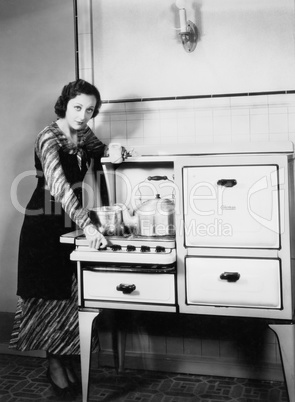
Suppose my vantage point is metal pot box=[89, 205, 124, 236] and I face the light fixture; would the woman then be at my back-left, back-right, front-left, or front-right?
back-left

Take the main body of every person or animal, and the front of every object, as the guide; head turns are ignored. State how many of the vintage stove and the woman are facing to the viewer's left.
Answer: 0

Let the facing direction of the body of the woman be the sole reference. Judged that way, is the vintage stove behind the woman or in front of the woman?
in front

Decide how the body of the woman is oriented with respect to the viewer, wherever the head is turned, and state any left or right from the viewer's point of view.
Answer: facing the viewer and to the right of the viewer

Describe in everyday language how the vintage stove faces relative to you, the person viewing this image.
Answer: facing the viewer

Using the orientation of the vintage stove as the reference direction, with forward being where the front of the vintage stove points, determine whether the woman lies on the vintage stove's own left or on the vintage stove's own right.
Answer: on the vintage stove's own right
